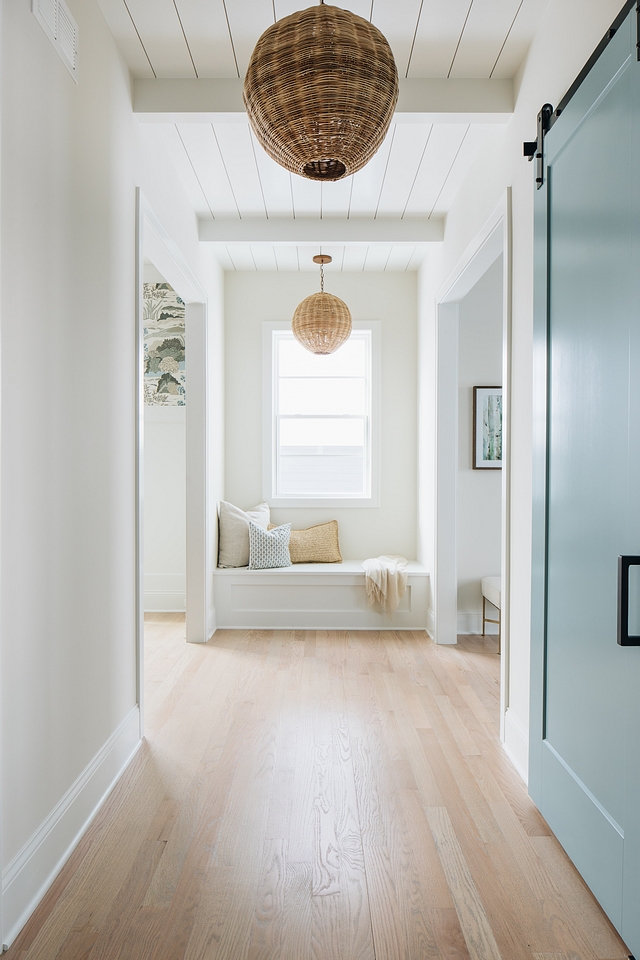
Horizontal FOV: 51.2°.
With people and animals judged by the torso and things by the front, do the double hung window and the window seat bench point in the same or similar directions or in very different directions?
same or similar directions

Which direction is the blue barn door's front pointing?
to the viewer's left

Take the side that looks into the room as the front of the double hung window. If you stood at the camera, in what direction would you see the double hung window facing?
facing the viewer

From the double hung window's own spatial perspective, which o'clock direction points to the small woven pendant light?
The small woven pendant light is roughly at 12 o'clock from the double hung window.

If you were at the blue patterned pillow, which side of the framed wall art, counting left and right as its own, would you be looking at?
right

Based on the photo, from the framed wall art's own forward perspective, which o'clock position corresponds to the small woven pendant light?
The small woven pendant light is roughly at 2 o'clock from the framed wall art.

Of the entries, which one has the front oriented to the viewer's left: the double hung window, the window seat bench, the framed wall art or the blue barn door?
the blue barn door

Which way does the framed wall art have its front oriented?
toward the camera

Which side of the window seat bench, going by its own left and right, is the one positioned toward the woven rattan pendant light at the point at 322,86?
front
